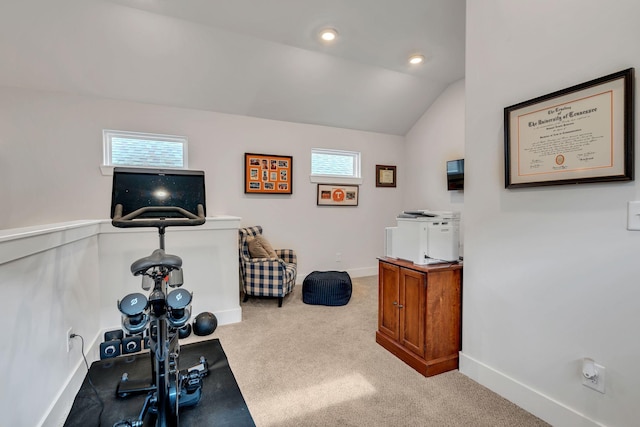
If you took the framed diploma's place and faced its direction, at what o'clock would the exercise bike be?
The exercise bike is roughly at 12 o'clock from the framed diploma.

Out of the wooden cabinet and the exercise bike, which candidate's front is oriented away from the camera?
the exercise bike

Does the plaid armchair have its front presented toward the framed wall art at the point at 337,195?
no

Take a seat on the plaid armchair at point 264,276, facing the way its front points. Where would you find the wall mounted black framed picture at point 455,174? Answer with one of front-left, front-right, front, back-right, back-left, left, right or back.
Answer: front-left

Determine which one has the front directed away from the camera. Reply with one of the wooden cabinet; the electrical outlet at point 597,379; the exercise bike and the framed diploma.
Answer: the exercise bike

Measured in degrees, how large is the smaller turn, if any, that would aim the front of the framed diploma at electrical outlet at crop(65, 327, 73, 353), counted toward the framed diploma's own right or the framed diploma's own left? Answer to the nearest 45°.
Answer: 0° — it already faces it

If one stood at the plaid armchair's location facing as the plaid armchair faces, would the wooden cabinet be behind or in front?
in front

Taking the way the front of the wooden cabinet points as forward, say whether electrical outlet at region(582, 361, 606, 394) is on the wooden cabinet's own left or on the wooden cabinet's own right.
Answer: on the wooden cabinet's own left

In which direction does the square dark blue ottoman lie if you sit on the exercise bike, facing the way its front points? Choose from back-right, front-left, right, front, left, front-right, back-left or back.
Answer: front-right

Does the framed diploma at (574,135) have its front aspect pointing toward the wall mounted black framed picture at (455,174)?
no

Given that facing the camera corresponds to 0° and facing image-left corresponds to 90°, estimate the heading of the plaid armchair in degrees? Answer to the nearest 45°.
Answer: approximately 315°

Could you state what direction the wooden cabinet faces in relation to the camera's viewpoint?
facing the viewer and to the left of the viewer

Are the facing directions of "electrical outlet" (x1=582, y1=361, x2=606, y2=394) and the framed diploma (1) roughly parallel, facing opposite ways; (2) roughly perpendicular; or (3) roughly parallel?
roughly parallel

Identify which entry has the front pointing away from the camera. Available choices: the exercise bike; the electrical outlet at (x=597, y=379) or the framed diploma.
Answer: the exercise bike

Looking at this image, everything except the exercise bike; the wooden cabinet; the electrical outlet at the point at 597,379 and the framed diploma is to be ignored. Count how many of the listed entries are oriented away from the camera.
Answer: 1

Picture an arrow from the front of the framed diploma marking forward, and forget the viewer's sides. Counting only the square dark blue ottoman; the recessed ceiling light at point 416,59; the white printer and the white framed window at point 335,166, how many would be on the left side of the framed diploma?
0

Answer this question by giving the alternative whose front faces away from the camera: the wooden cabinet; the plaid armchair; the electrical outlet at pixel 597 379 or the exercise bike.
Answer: the exercise bike

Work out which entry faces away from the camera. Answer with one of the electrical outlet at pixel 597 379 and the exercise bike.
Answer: the exercise bike
